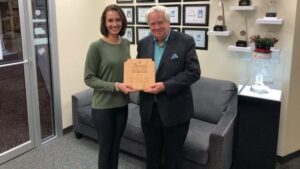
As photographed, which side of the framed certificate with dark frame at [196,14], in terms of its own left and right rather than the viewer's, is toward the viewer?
front

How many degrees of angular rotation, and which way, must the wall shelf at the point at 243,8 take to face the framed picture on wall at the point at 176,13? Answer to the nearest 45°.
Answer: approximately 135° to its right

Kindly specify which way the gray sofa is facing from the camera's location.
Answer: facing the viewer and to the left of the viewer

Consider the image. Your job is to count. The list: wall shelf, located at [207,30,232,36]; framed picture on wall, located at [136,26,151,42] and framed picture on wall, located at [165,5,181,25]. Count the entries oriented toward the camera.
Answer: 3

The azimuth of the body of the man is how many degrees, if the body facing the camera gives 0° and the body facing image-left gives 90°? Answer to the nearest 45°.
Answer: approximately 45°

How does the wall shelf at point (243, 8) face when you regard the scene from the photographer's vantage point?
facing the viewer

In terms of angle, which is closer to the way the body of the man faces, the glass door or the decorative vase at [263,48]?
the glass door

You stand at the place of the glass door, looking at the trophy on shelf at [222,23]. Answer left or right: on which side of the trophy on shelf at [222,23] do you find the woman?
right

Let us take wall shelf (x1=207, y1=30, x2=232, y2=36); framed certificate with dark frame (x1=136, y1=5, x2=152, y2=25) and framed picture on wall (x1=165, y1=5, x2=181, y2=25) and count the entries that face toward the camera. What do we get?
3

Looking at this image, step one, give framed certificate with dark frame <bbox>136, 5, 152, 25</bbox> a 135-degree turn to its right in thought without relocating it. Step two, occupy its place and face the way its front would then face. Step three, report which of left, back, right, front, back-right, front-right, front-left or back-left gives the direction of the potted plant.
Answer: back
